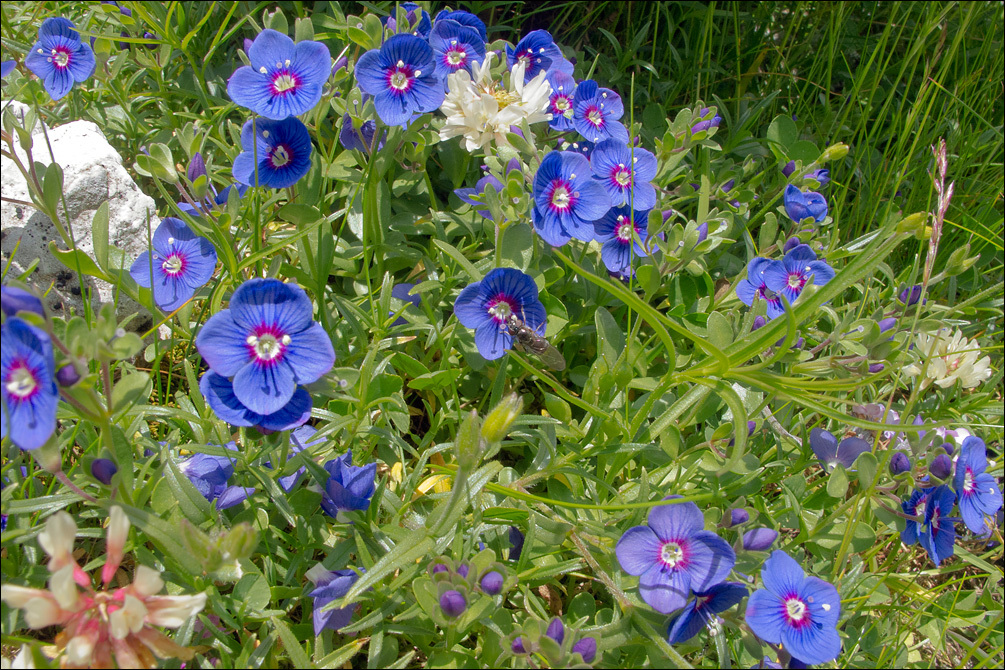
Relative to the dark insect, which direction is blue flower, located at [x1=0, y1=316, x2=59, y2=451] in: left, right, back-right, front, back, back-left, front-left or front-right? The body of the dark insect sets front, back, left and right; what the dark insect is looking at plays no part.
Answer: left

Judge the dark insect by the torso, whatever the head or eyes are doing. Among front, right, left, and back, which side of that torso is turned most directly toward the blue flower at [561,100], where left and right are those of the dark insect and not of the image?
right

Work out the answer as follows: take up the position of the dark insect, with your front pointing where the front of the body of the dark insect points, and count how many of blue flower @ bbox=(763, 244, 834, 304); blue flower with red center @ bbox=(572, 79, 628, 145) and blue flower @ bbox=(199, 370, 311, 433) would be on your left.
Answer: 1

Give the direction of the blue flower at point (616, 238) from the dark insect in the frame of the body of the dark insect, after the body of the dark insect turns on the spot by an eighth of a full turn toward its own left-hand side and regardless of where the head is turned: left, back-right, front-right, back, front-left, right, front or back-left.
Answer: back-right

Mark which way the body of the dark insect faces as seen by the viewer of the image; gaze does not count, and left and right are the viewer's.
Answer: facing away from the viewer and to the left of the viewer

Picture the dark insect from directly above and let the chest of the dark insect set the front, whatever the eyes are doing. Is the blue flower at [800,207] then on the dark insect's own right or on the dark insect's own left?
on the dark insect's own right

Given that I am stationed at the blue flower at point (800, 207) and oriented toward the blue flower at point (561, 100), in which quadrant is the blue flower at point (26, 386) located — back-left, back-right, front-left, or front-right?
front-left

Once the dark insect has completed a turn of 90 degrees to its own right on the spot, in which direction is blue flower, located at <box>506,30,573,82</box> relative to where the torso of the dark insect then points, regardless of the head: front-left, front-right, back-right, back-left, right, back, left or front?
front

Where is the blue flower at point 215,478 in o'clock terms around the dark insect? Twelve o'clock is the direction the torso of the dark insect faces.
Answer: The blue flower is roughly at 10 o'clock from the dark insect.
